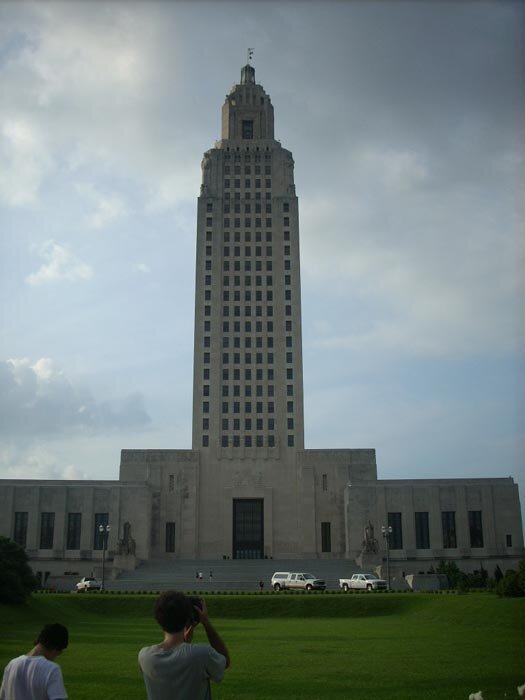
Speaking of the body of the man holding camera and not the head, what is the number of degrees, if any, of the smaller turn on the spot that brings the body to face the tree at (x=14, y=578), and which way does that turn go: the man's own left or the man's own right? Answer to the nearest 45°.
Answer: approximately 45° to the man's own left

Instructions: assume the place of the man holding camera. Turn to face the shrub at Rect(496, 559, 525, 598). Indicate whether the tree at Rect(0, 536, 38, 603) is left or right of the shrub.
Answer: left

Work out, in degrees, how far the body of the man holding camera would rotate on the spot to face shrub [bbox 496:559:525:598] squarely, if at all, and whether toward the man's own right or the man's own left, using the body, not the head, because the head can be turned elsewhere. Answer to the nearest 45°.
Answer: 0° — they already face it

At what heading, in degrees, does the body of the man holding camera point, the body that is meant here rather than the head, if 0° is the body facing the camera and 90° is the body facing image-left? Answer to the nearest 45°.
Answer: approximately 225°
